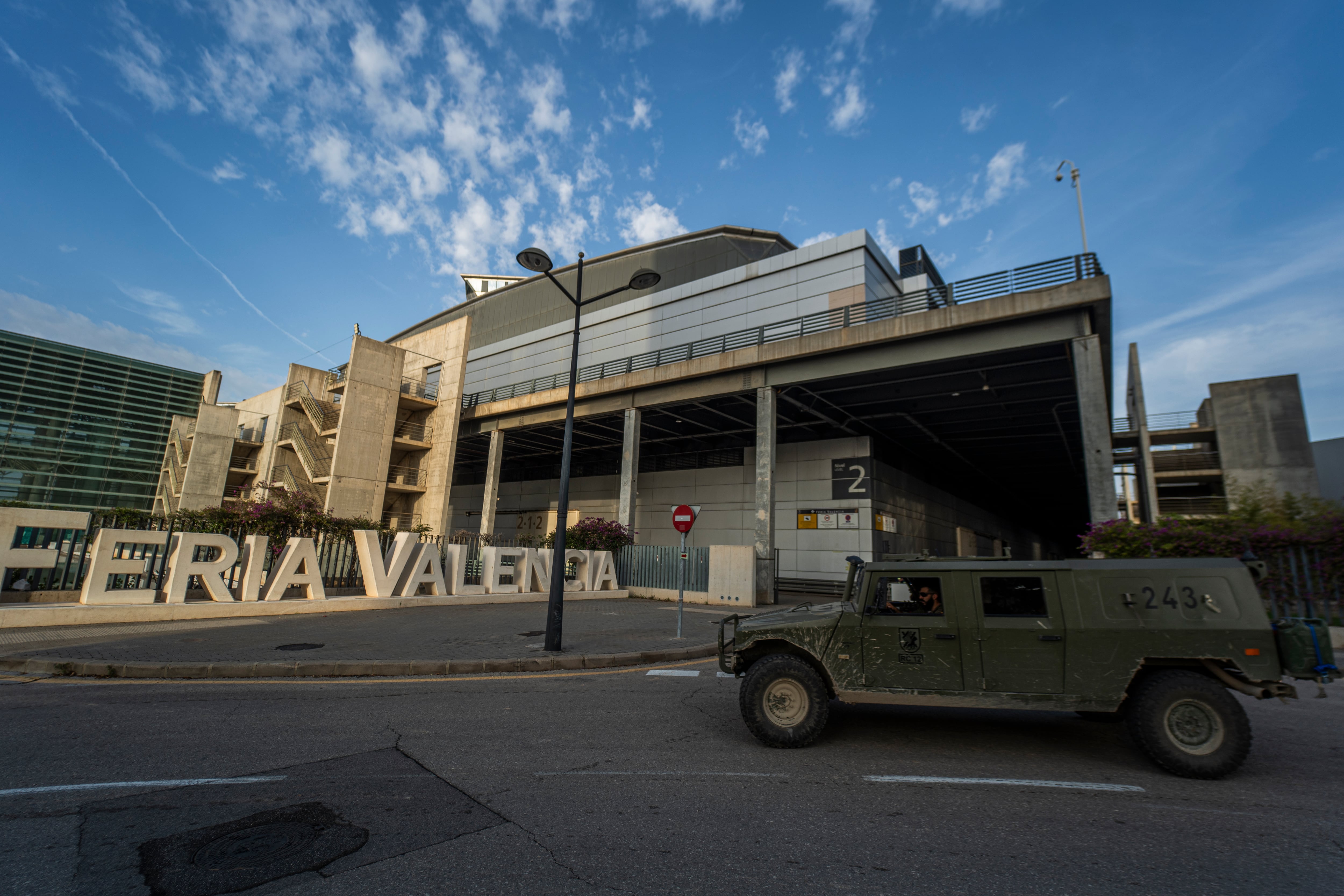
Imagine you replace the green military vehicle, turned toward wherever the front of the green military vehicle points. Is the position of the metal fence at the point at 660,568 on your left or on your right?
on your right

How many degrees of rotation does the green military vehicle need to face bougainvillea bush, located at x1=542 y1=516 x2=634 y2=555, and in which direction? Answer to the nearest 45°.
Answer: approximately 45° to its right

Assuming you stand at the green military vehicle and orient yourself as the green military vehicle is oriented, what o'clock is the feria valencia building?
The feria valencia building is roughly at 2 o'clock from the green military vehicle.

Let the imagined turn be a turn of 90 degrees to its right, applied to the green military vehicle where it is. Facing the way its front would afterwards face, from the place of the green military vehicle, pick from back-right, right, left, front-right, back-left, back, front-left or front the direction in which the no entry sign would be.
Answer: front-left

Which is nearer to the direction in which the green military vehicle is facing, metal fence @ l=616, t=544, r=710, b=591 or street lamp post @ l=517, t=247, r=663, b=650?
the street lamp post

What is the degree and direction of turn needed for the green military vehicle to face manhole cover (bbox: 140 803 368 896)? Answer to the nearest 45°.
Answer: approximately 45° to its left

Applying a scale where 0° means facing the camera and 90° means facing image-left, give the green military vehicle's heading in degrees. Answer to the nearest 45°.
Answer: approximately 90°
